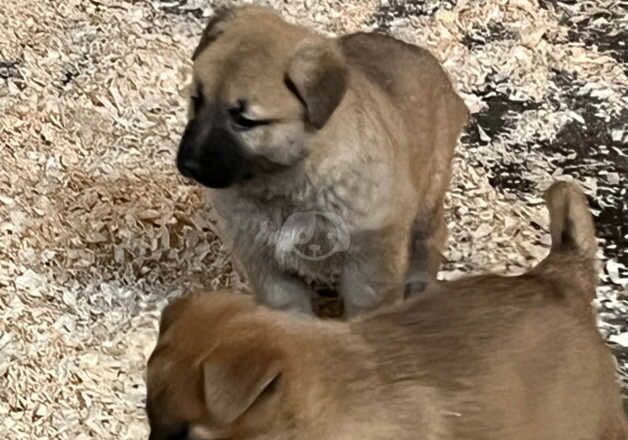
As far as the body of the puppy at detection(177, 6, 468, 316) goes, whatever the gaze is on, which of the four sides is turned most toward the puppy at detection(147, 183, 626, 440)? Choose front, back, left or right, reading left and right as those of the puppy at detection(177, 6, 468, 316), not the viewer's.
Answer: front

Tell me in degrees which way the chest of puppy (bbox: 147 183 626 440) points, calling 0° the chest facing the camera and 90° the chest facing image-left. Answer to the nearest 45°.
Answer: approximately 90°

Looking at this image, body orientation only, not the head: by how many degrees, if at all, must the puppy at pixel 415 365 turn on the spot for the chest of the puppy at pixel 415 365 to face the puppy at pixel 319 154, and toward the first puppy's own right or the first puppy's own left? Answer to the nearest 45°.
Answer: approximately 45° to the first puppy's own right

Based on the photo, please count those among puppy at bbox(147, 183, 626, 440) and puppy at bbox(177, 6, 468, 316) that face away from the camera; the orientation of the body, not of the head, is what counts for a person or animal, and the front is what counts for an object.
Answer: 0

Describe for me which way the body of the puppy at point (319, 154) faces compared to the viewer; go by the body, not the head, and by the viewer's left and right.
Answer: facing the viewer and to the left of the viewer
